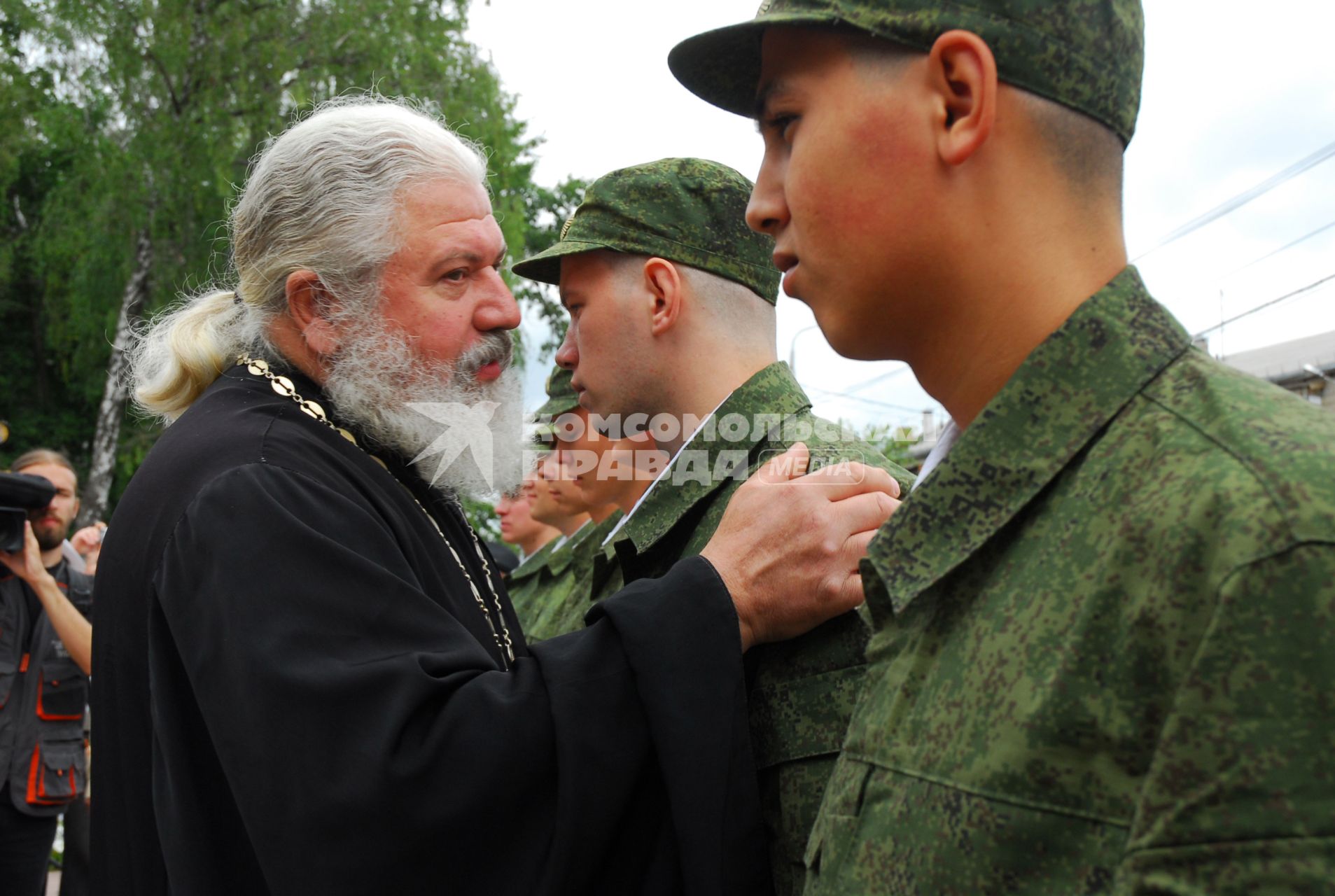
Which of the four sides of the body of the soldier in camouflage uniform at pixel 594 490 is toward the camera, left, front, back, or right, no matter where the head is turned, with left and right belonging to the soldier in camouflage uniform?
left

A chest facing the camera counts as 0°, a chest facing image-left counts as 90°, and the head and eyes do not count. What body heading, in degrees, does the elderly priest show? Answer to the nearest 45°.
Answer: approximately 270°

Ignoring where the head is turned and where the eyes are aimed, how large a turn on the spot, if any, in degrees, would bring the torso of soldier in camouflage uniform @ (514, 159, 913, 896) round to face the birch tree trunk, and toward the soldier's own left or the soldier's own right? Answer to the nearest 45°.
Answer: approximately 45° to the soldier's own right

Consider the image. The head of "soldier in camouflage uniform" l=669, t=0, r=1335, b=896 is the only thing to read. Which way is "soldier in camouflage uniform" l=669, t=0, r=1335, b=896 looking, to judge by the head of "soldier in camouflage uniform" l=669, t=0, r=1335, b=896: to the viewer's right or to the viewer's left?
to the viewer's left

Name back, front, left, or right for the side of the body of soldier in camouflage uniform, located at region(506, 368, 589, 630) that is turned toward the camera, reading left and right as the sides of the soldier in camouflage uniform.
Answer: left

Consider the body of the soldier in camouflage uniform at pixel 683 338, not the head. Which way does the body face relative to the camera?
to the viewer's left

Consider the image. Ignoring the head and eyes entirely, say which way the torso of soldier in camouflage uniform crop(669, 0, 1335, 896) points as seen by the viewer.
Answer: to the viewer's left

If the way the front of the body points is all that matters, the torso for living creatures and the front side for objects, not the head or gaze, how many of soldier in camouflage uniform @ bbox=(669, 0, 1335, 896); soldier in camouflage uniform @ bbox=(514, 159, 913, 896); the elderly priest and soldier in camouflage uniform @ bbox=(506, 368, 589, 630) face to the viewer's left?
3

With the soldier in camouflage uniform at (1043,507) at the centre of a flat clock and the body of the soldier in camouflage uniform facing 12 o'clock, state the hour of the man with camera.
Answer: The man with camera is roughly at 1 o'clock from the soldier in camouflage uniform.

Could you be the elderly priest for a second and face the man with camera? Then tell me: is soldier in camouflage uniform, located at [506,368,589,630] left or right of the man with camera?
right

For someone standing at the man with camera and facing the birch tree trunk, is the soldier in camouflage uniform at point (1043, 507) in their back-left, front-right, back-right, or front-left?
back-right

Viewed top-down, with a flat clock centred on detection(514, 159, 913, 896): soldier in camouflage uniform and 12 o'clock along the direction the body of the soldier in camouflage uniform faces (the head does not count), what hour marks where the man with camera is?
The man with camera is roughly at 1 o'clock from the soldier in camouflage uniform.
